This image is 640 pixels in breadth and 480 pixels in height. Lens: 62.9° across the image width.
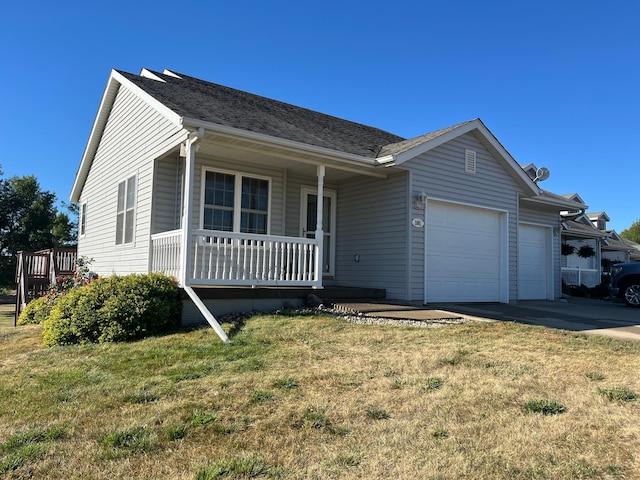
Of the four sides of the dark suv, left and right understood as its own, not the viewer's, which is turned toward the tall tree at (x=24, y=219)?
front

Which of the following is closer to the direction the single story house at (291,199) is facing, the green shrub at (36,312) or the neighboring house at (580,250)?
the neighboring house

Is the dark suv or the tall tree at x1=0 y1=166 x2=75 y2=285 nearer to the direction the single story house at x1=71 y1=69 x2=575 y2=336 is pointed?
the dark suv

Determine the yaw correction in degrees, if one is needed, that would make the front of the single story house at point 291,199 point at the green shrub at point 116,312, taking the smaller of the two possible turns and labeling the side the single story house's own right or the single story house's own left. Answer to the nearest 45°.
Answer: approximately 90° to the single story house's own right

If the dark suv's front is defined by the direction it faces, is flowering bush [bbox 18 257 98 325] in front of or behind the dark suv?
in front

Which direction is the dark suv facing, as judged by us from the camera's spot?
facing to the left of the viewer

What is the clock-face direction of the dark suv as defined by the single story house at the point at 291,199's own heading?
The dark suv is roughly at 10 o'clock from the single story house.

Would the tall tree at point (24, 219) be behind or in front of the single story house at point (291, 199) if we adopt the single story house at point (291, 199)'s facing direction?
behind

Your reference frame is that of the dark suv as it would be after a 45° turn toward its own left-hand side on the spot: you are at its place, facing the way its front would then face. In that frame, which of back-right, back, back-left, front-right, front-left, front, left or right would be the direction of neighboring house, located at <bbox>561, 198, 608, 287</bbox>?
back-right

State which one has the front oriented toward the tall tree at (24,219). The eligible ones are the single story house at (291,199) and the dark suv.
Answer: the dark suv

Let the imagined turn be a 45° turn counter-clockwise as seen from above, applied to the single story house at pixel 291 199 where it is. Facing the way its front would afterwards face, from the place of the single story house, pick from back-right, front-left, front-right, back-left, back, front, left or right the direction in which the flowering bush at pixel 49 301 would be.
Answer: back

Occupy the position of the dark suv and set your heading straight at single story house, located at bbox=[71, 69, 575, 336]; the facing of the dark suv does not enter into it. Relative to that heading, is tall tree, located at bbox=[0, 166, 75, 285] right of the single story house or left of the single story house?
right

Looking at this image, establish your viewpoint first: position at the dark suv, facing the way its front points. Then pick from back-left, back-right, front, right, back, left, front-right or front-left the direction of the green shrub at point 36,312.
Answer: front-left

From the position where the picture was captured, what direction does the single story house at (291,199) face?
facing the viewer and to the right of the viewer

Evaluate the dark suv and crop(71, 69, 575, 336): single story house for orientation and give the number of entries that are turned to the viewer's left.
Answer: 1

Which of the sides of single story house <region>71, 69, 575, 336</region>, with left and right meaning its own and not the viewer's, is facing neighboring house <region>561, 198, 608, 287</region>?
left
